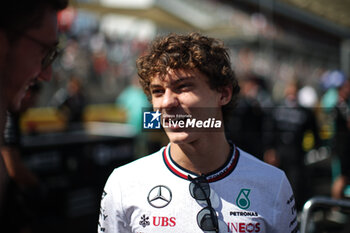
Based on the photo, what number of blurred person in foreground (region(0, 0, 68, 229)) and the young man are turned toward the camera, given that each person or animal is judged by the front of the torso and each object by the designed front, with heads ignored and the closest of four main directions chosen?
1

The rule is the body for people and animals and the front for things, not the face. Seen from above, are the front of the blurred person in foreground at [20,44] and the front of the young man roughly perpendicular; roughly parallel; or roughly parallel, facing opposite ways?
roughly perpendicular

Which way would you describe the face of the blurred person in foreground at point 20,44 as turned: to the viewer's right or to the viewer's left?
to the viewer's right

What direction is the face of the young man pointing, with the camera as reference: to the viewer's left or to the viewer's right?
to the viewer's left

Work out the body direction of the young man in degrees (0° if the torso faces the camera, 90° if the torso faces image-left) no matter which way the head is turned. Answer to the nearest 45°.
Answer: approximately 0°

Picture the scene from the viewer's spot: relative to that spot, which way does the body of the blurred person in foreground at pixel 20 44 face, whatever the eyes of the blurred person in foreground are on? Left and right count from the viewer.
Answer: facing to the right of the viewer

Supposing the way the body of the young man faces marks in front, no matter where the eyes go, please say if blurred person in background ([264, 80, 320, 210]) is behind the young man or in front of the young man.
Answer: behind
